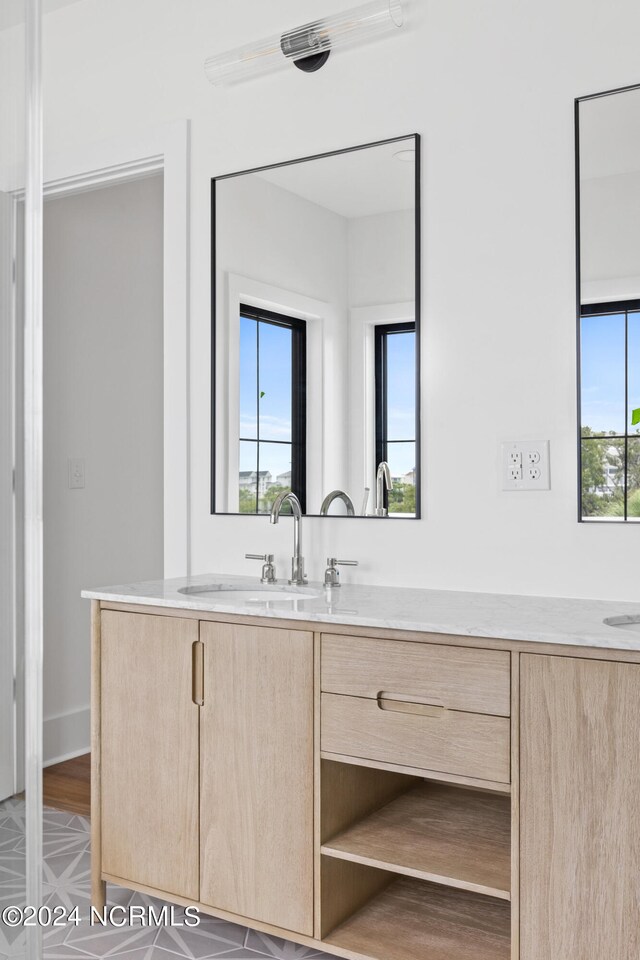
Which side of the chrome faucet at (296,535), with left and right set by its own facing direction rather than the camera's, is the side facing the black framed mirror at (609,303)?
left

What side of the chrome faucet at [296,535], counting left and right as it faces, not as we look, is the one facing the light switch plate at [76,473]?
right

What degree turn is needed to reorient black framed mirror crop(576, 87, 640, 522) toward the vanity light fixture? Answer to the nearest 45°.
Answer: approximately 45° to its right

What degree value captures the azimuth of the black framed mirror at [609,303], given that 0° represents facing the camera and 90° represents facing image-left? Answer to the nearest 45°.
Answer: approximately 45°

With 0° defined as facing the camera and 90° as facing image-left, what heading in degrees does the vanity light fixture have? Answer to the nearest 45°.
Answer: approximately 45°

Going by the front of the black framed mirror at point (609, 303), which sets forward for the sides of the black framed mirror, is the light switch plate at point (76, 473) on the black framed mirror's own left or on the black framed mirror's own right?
on the black framed mirror's own right
